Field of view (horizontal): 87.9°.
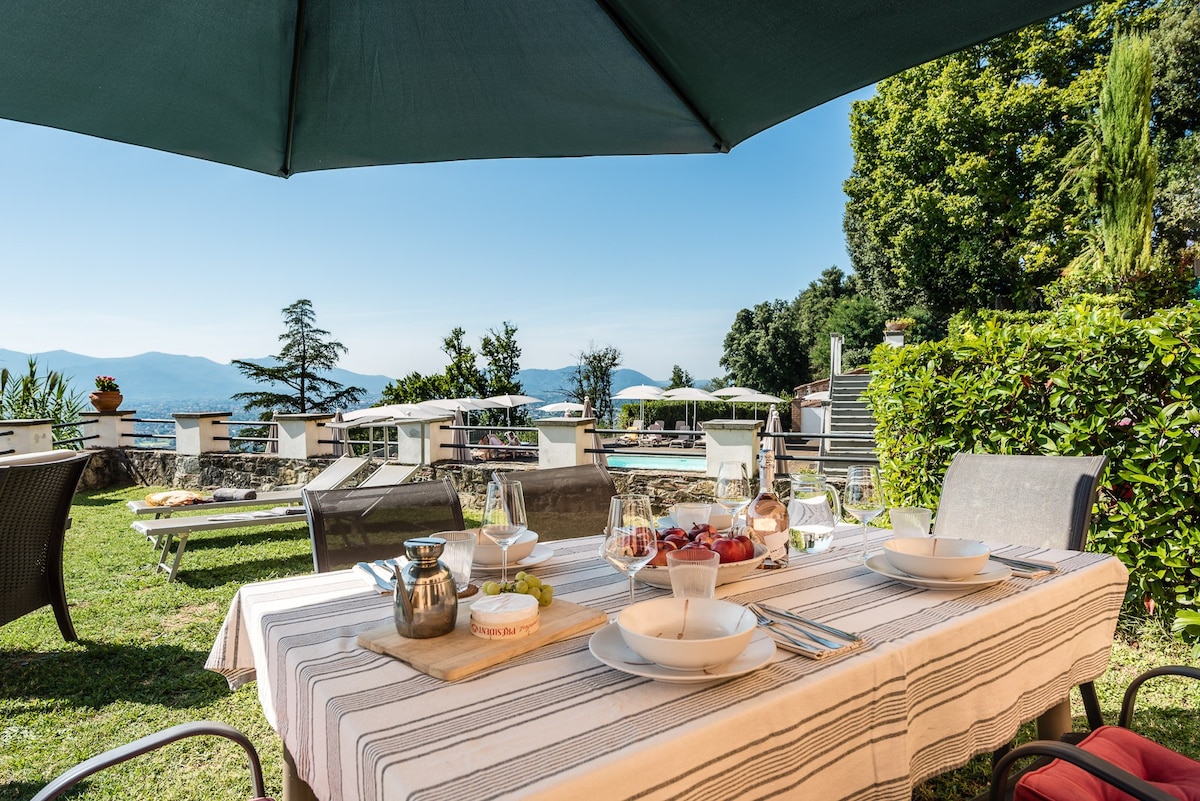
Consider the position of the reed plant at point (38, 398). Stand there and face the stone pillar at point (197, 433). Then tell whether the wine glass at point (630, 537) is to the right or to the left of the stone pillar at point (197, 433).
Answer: right

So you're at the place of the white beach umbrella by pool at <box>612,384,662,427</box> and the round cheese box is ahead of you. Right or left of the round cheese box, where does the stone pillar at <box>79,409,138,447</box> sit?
right

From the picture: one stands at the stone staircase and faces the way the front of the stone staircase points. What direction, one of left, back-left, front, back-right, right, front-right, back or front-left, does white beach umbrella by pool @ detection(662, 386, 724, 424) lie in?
back-right

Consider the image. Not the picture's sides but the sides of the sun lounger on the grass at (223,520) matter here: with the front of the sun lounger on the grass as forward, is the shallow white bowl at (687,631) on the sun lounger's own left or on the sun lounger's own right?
on the sun lounger's own left

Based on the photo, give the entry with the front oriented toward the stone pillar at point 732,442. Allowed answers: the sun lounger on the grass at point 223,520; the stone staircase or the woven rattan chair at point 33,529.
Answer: the stone staircase

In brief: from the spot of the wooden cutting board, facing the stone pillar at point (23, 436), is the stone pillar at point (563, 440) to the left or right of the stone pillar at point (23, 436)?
right

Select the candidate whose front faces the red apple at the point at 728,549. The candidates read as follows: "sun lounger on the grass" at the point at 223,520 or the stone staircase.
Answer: the stone staircase

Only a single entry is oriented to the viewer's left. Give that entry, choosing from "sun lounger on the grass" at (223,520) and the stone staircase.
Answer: the sun lounger on the grass

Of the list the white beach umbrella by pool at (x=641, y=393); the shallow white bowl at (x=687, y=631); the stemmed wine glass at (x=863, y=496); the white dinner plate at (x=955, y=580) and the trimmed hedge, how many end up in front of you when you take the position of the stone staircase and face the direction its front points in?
4

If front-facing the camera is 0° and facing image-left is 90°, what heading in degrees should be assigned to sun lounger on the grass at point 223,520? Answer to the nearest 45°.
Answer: approximately 90°

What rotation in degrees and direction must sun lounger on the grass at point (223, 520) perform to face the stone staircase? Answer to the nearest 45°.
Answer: approximately 180°
